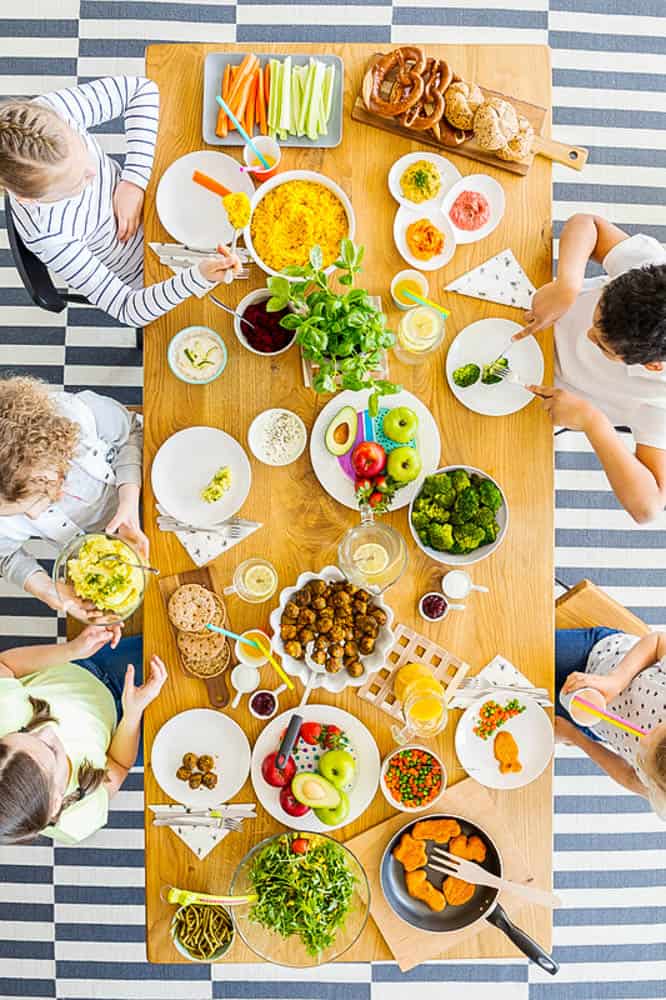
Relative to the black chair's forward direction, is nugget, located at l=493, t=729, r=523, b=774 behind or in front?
in front

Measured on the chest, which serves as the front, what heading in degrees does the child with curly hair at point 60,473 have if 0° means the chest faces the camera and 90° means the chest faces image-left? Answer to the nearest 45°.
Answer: approximately 315°

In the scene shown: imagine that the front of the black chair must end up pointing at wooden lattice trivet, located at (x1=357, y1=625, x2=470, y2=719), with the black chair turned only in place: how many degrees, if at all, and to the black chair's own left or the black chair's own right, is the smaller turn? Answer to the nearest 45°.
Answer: approximately 45° to the black chair's own right

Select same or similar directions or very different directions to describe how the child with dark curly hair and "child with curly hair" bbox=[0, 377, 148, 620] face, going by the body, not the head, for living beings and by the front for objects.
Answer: very different directions

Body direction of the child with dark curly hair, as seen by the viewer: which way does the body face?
to the viewer's left

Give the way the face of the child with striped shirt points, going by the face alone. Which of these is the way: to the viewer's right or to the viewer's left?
to the viewer's right

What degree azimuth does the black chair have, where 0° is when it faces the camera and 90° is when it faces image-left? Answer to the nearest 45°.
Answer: approximately 270°

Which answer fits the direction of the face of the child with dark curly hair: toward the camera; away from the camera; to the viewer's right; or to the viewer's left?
to the viewer's left

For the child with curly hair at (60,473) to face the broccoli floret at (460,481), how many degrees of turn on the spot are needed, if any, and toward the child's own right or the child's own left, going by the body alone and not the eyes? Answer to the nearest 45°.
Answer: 0° — they already face it

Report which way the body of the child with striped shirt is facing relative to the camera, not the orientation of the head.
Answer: to the viewer's right

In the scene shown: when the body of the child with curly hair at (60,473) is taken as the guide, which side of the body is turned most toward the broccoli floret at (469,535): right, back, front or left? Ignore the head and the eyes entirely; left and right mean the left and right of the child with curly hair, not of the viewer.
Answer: front

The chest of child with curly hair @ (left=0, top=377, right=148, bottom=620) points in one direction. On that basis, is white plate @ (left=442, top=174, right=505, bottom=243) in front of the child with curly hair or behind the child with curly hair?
in front
